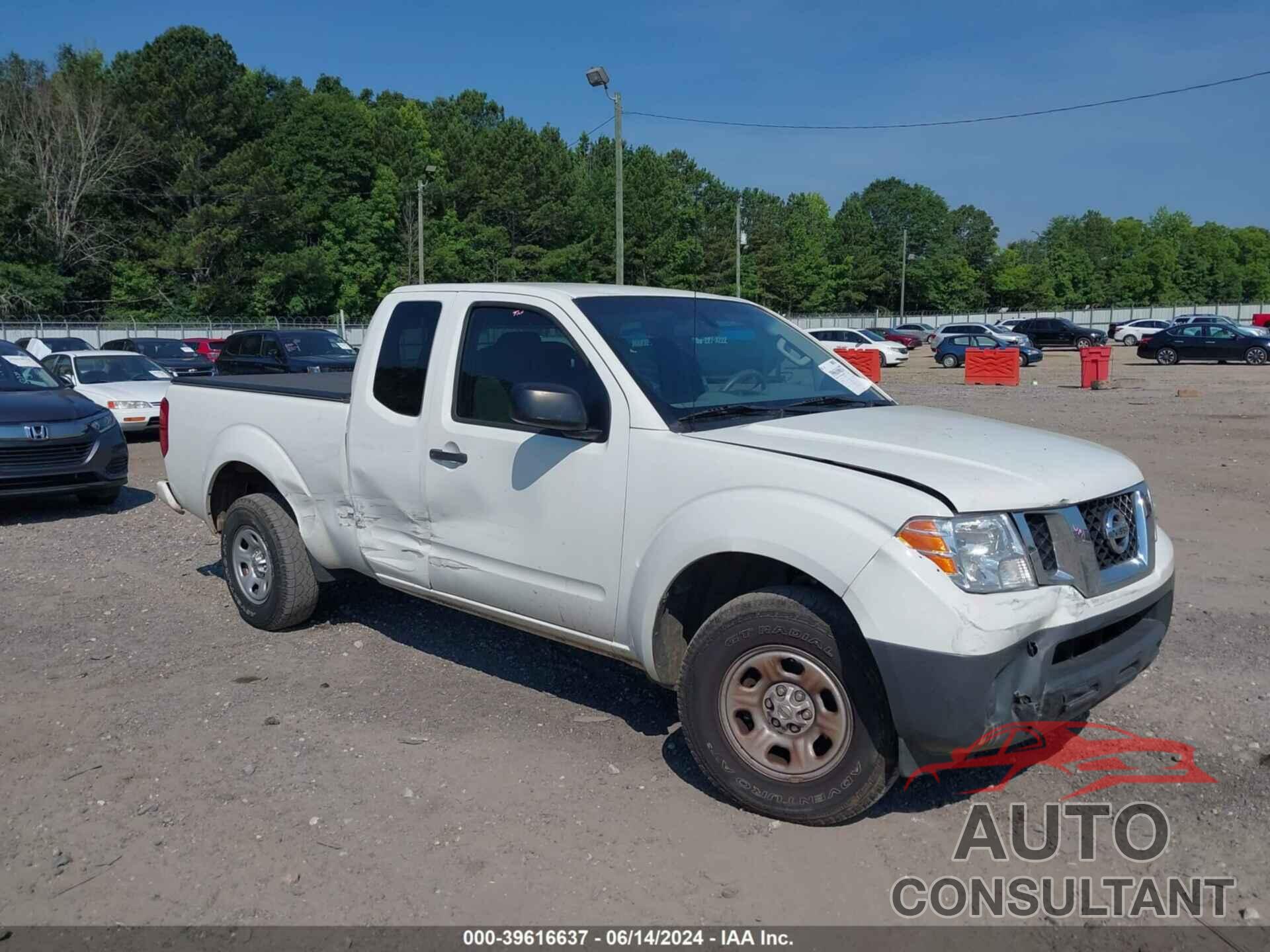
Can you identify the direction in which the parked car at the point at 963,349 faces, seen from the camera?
facing to the right of the viewer

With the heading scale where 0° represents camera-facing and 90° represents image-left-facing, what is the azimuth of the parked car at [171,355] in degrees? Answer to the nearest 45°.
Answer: approximately 315°

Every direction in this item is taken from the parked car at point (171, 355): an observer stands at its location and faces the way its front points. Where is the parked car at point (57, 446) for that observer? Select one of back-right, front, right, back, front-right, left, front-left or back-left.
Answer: front-right

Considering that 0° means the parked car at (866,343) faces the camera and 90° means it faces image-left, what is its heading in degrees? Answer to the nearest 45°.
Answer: approximately 315°

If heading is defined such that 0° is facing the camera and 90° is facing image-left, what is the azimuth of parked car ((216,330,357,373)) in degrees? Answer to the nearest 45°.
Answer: approximately 315°
